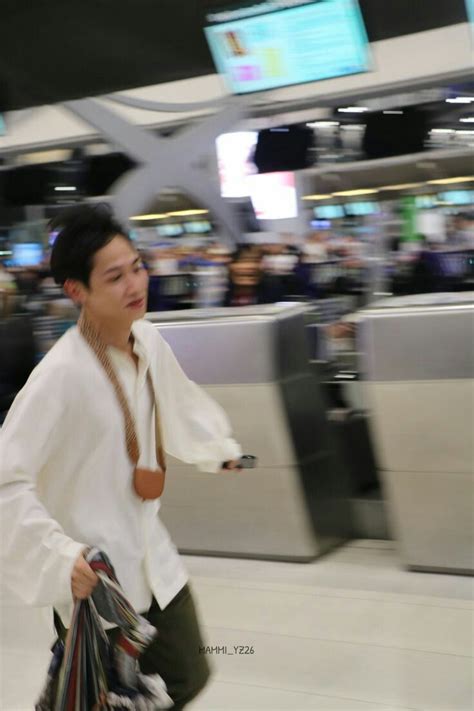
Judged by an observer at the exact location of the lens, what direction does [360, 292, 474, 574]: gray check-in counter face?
facing the viewer

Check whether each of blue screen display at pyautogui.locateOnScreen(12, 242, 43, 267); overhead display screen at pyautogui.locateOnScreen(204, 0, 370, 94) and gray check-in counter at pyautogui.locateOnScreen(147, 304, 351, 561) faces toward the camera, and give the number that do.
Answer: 3

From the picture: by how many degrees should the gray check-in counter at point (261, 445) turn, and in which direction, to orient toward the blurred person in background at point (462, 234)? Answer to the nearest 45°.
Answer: approximately 135° to its left

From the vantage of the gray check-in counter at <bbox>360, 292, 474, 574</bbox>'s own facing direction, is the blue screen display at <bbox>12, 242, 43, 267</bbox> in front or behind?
behind

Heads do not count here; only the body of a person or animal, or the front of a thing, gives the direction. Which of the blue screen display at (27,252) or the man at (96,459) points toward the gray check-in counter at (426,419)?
the blue screen display

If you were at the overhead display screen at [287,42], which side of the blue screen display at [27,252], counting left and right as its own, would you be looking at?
front

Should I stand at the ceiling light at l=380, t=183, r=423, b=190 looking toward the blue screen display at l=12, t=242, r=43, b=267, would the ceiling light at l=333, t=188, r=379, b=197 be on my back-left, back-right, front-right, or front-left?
front-right

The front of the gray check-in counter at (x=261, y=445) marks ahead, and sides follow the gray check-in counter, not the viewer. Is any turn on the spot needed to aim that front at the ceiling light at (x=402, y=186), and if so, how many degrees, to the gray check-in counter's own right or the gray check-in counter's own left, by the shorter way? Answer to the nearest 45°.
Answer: approximately 180°

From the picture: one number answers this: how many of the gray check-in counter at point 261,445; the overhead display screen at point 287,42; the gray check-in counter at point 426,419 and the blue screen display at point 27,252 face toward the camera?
4

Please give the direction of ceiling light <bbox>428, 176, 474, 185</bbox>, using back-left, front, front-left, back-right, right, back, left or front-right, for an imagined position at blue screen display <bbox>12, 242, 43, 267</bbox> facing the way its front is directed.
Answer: front-left

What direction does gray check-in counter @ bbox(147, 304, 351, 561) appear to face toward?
toward the camera

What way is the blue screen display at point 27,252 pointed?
toward the camera

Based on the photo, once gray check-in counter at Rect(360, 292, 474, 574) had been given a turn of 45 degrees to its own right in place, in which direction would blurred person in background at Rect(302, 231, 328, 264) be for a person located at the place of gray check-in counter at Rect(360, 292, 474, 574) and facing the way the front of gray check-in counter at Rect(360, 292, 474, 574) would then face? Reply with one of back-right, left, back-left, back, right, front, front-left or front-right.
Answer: back-right

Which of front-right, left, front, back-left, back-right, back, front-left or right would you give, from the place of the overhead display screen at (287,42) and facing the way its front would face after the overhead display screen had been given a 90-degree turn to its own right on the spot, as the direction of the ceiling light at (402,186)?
right

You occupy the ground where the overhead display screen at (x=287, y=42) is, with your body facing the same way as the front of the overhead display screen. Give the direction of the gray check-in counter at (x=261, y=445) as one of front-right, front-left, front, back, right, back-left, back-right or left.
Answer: front

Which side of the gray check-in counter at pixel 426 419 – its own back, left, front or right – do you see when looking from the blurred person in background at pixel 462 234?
back
